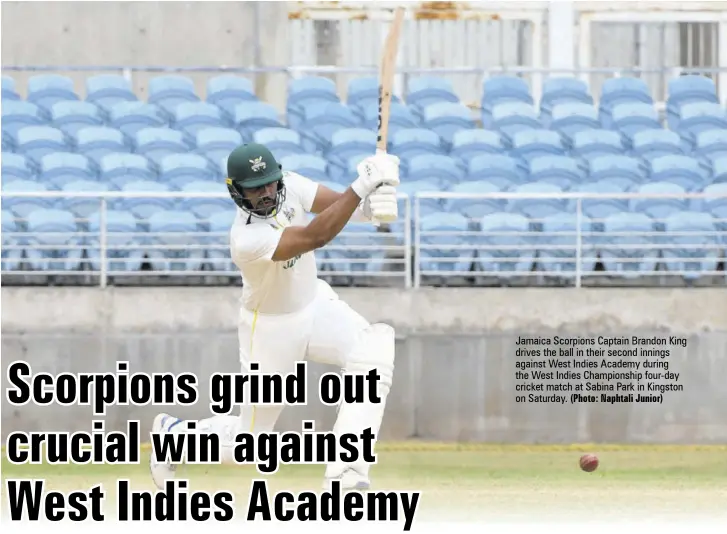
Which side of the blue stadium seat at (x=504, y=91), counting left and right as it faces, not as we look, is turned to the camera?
front

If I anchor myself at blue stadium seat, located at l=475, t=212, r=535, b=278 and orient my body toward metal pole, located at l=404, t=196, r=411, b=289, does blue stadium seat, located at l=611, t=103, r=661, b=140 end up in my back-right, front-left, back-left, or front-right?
back-right

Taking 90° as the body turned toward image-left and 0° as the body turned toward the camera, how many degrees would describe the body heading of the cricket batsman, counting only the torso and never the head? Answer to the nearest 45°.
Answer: approximately 315°

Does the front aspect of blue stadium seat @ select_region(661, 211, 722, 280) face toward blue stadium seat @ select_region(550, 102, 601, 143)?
no

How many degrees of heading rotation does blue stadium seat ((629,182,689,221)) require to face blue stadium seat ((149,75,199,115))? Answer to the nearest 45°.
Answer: approximately 90° to its right

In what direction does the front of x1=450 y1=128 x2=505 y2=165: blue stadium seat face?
toward the camera

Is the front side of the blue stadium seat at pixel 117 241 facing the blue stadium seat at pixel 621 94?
no

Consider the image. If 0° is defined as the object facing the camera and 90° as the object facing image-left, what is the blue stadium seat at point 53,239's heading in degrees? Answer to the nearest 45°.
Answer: approximately 0°

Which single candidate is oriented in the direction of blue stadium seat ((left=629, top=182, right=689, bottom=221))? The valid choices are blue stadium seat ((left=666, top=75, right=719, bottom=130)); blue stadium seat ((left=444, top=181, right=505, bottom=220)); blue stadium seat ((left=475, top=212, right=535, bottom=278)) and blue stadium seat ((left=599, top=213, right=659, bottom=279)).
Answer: blue stadium seat ((left=666, top=75, right=719, bottom=130))

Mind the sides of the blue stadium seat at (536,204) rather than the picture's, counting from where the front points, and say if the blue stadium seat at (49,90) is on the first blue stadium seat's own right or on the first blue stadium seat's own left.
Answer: on the first blue stadium seat's own right

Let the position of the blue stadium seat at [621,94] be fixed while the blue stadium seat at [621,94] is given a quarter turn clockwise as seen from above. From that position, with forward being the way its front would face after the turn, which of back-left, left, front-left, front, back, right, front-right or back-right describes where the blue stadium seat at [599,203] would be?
left

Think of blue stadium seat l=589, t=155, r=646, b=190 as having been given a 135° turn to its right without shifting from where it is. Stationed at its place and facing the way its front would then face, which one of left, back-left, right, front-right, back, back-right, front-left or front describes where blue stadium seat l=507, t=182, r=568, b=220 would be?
left

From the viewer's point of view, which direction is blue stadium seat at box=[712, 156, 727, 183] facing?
toward the camera

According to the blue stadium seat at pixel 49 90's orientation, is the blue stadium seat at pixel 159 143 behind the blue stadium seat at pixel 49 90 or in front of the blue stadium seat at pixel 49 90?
in front

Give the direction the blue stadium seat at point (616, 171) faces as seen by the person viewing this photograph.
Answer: facing the viewer

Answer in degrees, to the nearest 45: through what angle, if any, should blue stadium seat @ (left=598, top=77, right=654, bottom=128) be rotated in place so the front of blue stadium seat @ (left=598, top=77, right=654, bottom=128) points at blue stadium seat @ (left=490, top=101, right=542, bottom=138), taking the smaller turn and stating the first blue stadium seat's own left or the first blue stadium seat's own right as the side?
approximately 45° to the first blue stadium seat's own right

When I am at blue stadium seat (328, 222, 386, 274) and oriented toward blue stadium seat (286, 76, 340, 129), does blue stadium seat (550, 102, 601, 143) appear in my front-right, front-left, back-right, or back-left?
front-right

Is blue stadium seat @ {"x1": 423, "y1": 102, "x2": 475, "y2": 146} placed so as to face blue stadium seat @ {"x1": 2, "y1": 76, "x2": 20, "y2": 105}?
no

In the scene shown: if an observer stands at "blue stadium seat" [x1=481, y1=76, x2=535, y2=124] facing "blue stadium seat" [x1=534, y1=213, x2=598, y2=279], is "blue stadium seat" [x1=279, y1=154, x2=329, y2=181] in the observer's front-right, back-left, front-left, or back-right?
front-right
